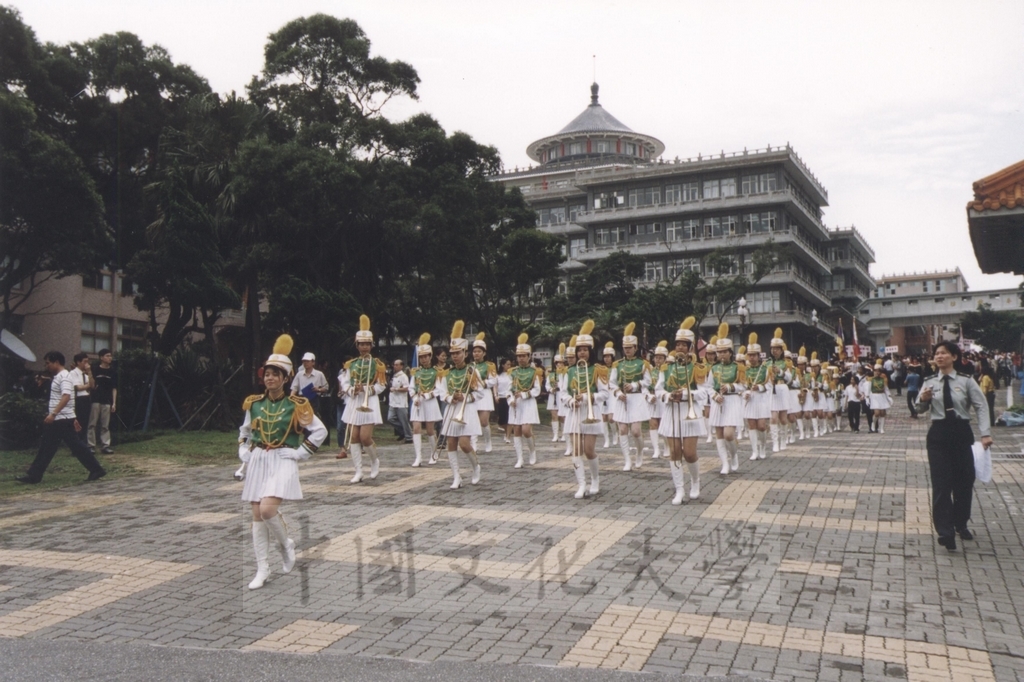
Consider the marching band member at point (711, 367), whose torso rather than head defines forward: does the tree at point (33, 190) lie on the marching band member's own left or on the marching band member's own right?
on the marching band member's own right

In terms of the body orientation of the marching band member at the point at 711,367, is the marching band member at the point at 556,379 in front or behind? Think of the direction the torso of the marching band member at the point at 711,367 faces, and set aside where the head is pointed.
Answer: behind

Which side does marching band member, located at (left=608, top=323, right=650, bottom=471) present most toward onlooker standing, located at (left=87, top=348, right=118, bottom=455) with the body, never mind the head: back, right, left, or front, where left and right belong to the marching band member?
right

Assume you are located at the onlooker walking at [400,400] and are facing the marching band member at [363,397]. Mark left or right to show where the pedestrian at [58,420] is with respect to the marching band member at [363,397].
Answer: right

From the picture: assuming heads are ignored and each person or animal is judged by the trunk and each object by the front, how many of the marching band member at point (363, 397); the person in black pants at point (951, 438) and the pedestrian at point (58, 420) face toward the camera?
2

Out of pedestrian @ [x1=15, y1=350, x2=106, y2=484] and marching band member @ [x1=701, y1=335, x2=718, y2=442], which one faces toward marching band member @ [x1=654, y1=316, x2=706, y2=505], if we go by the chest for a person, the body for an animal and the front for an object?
marching band member @ [x1=701, y1=335, x2=718, y2=442]

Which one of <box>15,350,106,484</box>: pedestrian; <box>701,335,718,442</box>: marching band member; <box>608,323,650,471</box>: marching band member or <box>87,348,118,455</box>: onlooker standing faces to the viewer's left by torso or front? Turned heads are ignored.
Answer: <box>15,350,106,484</box>: pedestrian

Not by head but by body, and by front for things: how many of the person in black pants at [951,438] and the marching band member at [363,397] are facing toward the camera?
2

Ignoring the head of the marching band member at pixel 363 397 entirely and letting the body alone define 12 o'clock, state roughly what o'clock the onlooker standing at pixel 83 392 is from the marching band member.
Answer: The onlooker standing is roughly at 4 o'clock from the marching band member.

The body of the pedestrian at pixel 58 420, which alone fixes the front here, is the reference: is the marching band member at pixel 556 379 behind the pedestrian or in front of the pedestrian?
behind

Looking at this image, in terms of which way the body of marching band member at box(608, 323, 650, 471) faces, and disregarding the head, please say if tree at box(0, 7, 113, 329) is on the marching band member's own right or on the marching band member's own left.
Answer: on the marching band member's own right
